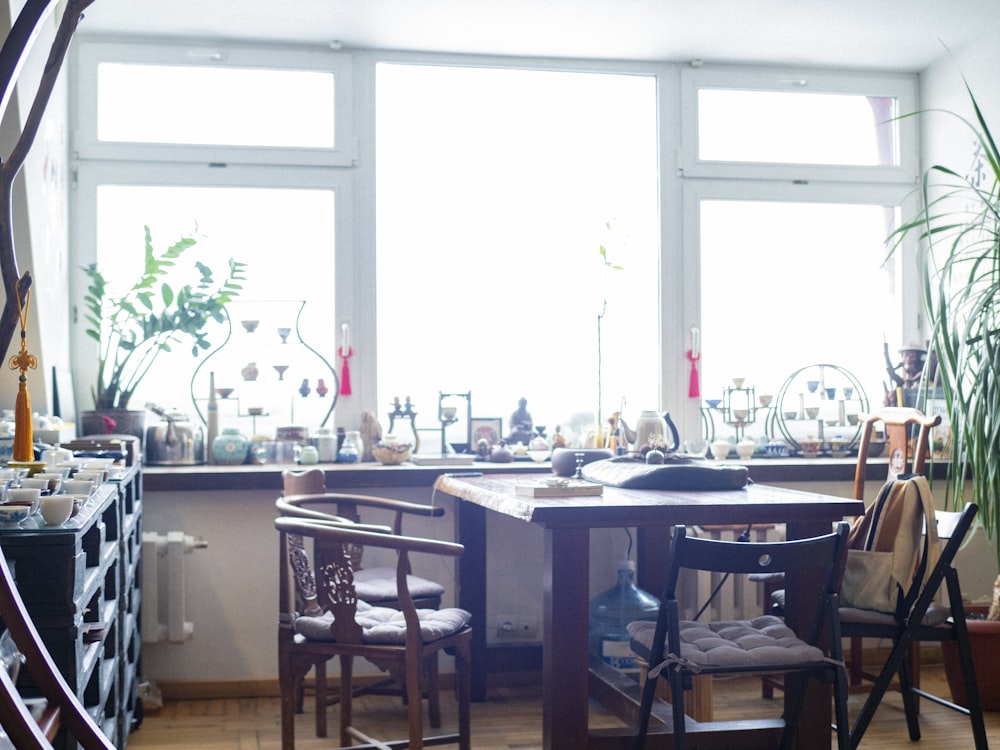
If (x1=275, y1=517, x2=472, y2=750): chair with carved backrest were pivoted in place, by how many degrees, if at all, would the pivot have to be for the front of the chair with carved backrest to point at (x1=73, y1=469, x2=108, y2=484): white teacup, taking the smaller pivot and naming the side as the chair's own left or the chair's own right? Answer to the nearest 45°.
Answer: approximately 180°

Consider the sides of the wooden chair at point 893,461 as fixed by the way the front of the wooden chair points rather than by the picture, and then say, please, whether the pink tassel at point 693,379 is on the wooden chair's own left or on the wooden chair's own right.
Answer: on the wooden chair's own right

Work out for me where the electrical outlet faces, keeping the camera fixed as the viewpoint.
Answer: facing the viewer

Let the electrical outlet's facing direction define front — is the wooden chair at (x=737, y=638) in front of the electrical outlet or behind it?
in front

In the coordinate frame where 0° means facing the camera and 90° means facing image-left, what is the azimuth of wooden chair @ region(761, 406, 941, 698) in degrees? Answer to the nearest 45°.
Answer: approximately 45°

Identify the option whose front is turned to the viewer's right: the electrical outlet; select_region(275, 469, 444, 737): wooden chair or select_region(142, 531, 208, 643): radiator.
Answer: the wooden chair

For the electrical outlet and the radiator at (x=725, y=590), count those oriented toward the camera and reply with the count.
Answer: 2

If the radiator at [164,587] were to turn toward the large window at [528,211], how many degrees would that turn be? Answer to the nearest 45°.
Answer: approximately 90° to its left

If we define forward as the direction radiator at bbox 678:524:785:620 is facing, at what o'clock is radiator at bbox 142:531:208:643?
radiator at bbox 142:531:208:643 is roughly at 2 o'clock from radiator at bbox 678:524:785:620.

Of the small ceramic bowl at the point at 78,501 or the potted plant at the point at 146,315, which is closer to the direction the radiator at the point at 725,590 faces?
the small ceramic bowl

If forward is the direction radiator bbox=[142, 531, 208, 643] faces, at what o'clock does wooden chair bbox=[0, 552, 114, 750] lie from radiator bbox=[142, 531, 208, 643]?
The wooden chair is roughly at 12 o'clock from the radiator.

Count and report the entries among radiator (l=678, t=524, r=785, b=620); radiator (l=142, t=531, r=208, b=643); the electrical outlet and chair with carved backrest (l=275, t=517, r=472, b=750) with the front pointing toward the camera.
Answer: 3
